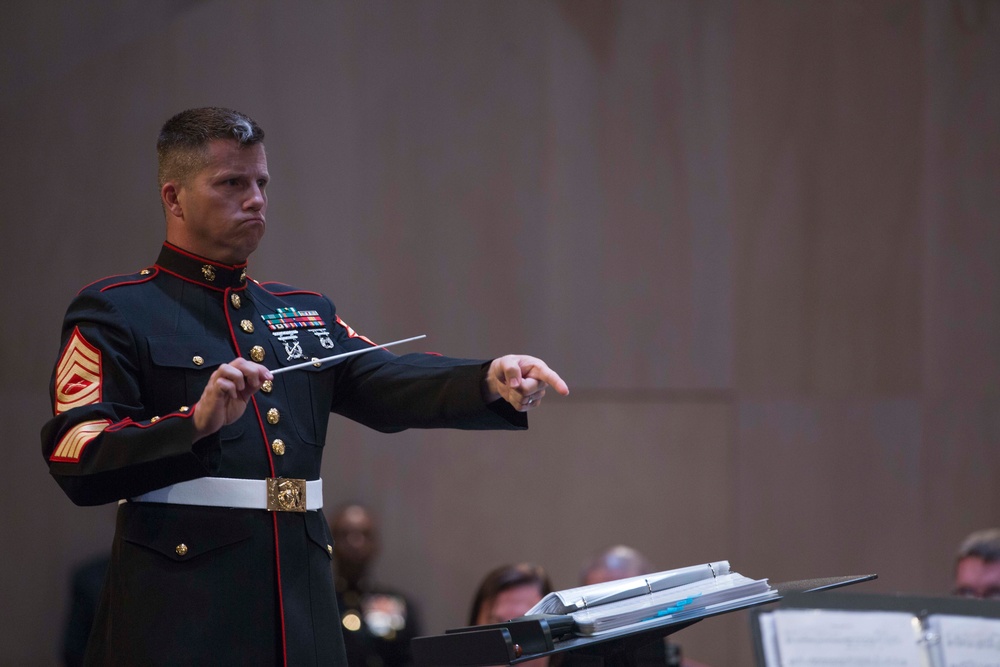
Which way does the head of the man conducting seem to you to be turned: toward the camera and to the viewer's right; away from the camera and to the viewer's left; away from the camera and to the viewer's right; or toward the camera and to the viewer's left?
toward the camera and to the viewer's right

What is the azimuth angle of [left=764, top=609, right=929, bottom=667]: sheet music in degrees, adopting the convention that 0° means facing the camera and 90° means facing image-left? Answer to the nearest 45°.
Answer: approximately 0°

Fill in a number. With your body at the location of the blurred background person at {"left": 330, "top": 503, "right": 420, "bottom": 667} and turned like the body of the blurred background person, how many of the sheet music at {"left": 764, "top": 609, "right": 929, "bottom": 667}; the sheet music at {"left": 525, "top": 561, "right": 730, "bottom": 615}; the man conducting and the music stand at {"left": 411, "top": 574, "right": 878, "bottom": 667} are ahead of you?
4

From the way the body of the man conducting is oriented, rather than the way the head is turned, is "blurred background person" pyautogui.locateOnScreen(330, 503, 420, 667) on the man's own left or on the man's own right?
on the man's own left

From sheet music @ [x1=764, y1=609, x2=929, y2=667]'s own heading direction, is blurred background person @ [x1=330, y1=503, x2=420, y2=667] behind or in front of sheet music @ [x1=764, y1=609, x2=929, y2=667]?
behind
